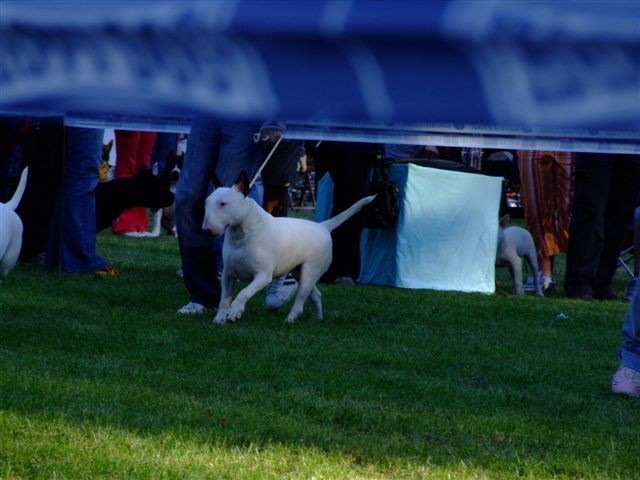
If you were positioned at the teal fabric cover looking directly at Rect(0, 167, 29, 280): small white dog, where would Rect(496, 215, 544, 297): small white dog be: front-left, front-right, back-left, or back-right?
back-left

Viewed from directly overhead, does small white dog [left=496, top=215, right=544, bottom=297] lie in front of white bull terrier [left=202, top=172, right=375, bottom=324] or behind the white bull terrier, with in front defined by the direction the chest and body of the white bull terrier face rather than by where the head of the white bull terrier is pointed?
behind

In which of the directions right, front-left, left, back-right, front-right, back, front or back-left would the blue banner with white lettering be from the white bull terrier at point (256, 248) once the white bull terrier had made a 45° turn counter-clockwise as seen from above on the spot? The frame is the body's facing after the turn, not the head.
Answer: front

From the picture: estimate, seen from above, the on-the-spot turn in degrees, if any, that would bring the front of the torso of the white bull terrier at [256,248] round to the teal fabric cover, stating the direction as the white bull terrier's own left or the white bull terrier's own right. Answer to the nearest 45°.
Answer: approximately 180°

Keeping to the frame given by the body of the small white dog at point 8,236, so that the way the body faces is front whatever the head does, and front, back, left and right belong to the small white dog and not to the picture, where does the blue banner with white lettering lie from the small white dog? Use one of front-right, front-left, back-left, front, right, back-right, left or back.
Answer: left

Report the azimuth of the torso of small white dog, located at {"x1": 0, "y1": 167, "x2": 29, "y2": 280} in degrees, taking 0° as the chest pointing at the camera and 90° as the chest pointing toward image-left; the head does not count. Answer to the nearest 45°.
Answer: approximately 90°

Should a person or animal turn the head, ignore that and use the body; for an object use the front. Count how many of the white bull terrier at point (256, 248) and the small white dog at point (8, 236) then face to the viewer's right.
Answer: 0

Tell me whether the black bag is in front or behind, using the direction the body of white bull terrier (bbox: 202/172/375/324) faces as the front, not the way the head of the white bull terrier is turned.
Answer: behind
